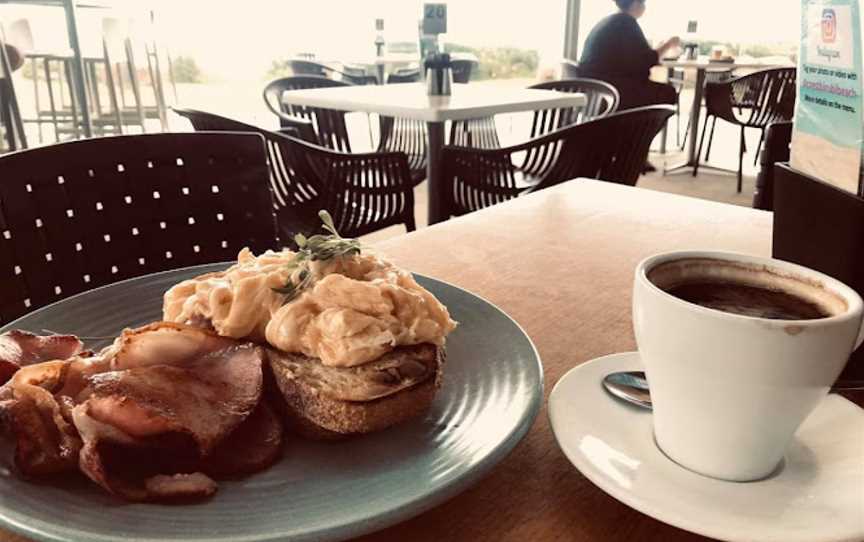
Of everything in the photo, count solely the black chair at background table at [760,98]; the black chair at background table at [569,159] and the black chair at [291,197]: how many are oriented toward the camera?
0

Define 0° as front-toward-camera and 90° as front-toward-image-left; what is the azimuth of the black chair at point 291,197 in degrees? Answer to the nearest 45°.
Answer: approximately 225°

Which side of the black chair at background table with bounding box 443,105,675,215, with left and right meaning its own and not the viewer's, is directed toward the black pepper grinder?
front

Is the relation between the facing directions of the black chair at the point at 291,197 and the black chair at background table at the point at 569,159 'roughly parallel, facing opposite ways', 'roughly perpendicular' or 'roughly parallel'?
roughly perpendicular

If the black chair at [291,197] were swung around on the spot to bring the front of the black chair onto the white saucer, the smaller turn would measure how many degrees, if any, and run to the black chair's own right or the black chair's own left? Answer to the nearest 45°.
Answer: approximately 135° to the black chair's own right

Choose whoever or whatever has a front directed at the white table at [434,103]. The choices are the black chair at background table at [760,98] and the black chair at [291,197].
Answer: the black chair

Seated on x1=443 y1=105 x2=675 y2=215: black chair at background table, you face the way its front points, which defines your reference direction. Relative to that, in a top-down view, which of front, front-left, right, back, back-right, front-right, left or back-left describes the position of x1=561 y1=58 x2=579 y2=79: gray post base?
front-right

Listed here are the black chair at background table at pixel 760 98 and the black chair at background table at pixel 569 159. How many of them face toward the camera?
0

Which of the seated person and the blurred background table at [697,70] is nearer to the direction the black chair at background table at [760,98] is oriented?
the blurred background table

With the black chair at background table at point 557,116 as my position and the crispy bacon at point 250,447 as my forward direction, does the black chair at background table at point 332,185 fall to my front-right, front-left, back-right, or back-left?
front-right

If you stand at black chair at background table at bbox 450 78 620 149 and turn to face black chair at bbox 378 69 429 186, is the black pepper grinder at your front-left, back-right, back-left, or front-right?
front-left

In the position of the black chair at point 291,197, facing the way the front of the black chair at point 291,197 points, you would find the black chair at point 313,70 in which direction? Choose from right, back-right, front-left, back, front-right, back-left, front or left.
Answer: front-left

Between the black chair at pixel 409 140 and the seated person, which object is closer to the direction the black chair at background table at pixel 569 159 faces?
the black chair

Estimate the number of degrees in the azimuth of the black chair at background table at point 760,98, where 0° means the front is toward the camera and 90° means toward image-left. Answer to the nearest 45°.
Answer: approximately 135°

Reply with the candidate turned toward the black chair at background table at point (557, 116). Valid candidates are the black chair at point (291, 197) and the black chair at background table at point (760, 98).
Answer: the black chair
